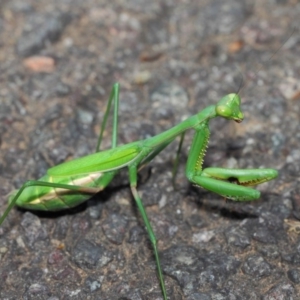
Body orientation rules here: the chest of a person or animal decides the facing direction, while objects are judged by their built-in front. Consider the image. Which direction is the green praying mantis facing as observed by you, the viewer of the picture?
facing to the right of the viewer
